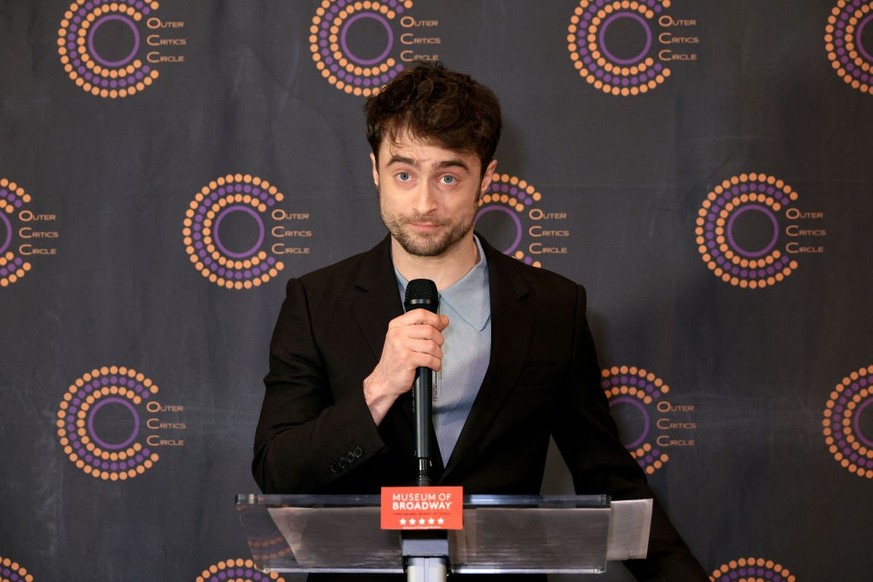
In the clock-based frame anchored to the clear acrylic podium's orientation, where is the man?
The man is roughly at 6 o'clock from the clear acrylic podium.

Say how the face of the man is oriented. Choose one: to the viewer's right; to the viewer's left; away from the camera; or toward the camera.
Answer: toward the camera

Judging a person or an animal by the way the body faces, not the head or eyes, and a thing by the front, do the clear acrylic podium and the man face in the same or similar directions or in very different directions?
same or similar directions

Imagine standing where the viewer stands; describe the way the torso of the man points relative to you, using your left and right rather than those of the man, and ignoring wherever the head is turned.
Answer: facing the viewer

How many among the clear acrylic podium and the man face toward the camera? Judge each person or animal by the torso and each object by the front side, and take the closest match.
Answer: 2

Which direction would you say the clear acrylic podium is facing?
toward the camera

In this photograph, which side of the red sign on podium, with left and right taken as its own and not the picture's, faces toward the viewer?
front

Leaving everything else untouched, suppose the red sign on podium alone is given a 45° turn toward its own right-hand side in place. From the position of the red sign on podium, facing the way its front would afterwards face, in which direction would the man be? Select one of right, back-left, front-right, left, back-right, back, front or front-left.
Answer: back-right
